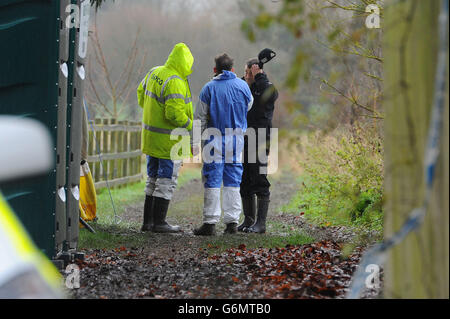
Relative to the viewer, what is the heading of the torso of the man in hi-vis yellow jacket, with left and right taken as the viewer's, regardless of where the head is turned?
facing away from the viewer and to the right of the viewer

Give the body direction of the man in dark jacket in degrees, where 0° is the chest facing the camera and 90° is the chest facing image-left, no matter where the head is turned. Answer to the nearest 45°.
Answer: approximately 90°

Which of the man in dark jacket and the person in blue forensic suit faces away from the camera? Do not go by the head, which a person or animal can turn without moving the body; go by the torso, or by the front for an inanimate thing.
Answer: the person in blue forensic suit

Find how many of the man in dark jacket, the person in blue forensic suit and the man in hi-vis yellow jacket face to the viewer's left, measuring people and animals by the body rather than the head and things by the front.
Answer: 1

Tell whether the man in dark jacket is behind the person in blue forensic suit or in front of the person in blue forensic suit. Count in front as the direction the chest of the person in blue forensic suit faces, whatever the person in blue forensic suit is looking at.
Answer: in front

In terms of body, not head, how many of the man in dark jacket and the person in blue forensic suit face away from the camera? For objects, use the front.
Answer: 1

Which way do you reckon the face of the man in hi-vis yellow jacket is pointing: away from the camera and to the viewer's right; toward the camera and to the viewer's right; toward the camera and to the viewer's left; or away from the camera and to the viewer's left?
away from the camera and to the viewer's right

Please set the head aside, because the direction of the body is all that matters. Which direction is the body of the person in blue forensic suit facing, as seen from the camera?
away from the camera

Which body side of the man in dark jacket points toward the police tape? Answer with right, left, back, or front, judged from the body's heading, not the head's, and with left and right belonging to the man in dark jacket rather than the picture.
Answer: left

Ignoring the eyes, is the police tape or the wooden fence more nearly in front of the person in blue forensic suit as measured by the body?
the wooden fence

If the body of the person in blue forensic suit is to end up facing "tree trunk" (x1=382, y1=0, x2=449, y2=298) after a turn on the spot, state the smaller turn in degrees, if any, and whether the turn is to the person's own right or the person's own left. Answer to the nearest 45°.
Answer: approximately 180°

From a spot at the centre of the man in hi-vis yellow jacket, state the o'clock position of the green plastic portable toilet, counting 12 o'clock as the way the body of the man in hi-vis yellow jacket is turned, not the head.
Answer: The green plastic portable toilet is roughly at 5 o'clock from the man in hi-vis yellow jacket.

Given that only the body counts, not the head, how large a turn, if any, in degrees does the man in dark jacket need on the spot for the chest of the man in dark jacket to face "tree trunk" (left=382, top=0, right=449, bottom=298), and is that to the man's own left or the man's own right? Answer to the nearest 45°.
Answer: approximately 90° to the man's own left
